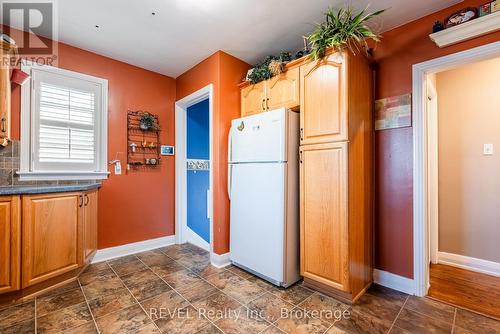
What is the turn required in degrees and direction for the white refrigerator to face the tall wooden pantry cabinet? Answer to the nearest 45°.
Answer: approximately 135° to its left

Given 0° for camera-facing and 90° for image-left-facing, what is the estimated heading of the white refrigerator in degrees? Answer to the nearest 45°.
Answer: approximately 45°

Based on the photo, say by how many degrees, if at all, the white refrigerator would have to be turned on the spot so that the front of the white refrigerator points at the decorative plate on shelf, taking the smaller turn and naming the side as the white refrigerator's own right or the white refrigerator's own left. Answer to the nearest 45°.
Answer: approximately 135° to the white refrigerator's own left

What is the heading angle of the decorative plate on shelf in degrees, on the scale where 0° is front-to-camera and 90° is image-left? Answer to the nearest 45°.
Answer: approximately 45°

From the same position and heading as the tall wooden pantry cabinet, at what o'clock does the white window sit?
The white window is roughly at 1 o'clock from the tall wooden pantry cabinet.

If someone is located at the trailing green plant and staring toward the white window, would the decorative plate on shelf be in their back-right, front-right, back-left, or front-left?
back-left

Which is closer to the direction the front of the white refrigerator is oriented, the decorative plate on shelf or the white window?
the white window
